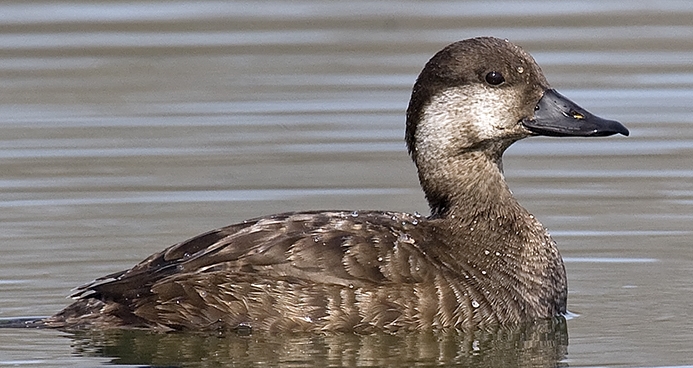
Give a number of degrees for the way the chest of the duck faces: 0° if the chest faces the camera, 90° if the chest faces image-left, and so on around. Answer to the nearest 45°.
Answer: approximately 270°
